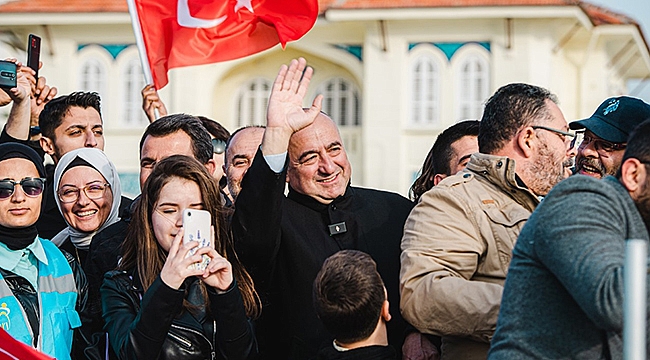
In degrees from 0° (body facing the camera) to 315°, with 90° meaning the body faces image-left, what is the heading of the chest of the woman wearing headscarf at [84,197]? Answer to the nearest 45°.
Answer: approximately 0°

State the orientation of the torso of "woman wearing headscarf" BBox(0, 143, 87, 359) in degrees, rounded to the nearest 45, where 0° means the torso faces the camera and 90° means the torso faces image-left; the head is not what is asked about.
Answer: approximately 0°

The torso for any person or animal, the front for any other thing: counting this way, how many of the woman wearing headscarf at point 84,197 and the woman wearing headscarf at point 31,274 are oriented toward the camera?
2

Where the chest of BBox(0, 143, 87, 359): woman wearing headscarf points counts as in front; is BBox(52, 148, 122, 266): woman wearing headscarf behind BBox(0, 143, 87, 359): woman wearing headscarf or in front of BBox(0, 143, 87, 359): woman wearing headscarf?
behind
